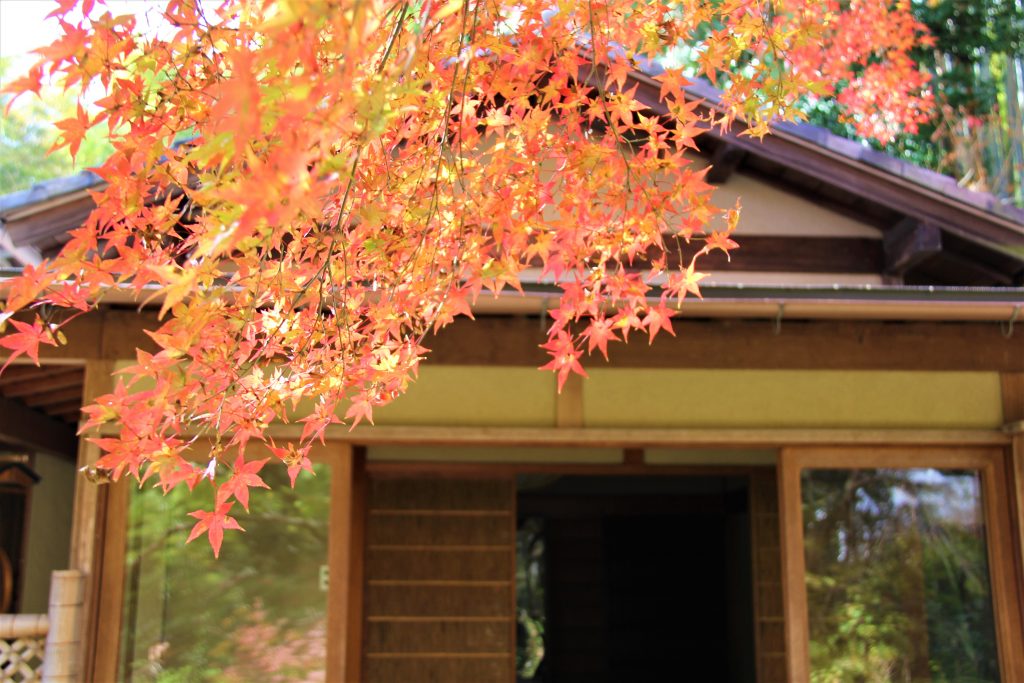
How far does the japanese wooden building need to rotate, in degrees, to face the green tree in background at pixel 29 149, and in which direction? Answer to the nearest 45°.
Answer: approximately 135° to its right

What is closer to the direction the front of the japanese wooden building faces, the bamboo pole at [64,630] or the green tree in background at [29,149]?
the bamboo pole

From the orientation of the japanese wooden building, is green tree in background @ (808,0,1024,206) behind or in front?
behind

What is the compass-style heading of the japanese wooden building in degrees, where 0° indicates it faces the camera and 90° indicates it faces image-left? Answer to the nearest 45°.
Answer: approximately 0°

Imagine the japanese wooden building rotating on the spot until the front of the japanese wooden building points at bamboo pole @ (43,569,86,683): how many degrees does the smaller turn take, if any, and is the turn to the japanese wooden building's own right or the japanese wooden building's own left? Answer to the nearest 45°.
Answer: approximately 90° to the japanese wooden building's own right
